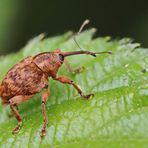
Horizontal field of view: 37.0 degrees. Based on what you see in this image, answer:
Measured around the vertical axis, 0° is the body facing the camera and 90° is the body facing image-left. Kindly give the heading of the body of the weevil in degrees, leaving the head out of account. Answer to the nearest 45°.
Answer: approximately 270°
